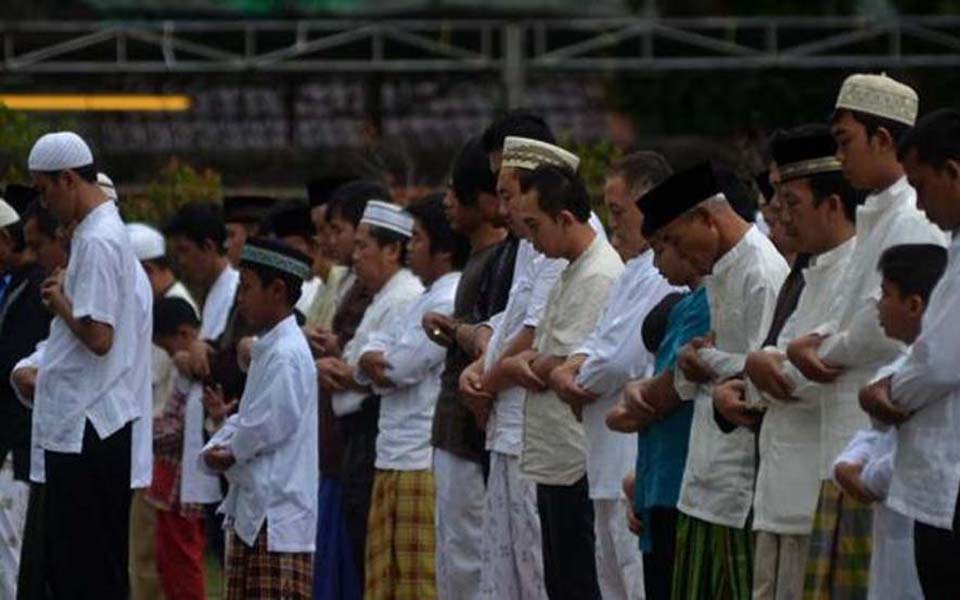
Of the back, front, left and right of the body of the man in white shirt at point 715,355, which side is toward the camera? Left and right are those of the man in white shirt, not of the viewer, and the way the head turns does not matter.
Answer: left

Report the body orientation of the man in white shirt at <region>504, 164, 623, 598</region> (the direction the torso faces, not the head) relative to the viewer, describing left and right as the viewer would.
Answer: facing to the left of the viewer

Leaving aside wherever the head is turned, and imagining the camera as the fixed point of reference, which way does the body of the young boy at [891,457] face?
to the viewer's left

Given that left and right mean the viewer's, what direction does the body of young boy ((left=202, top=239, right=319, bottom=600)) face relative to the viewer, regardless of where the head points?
facing to the left of the viewer

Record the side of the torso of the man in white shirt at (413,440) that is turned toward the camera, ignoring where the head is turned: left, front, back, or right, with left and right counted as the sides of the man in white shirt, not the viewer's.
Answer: left

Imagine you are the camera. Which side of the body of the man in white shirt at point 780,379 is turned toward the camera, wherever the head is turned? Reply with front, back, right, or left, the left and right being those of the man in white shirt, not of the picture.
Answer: left

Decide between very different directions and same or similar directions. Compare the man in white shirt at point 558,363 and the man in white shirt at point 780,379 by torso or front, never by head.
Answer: same or similar directions

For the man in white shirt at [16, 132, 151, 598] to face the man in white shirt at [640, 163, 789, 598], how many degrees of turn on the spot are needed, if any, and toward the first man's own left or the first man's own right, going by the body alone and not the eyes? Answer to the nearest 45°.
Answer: approximately 135° to the first man's own left

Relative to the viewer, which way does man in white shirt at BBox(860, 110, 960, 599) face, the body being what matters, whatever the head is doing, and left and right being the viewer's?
facing to the left of the viewer

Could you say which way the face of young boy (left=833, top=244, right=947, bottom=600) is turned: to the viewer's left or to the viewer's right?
to the viewer's left

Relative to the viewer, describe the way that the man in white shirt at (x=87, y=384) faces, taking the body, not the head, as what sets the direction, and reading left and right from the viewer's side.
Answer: facing to the left of the viewer

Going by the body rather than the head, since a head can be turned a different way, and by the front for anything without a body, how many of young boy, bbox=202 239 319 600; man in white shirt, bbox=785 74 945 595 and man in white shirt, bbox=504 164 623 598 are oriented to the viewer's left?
3

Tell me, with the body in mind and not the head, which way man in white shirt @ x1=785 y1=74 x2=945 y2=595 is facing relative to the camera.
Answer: to the viewer's left

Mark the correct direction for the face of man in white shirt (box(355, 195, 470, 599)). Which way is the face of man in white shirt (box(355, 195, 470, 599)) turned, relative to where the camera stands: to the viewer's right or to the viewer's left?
to the viewer's left

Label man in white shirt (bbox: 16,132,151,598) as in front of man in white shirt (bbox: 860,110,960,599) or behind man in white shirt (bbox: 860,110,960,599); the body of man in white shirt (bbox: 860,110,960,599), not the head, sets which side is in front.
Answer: in front
